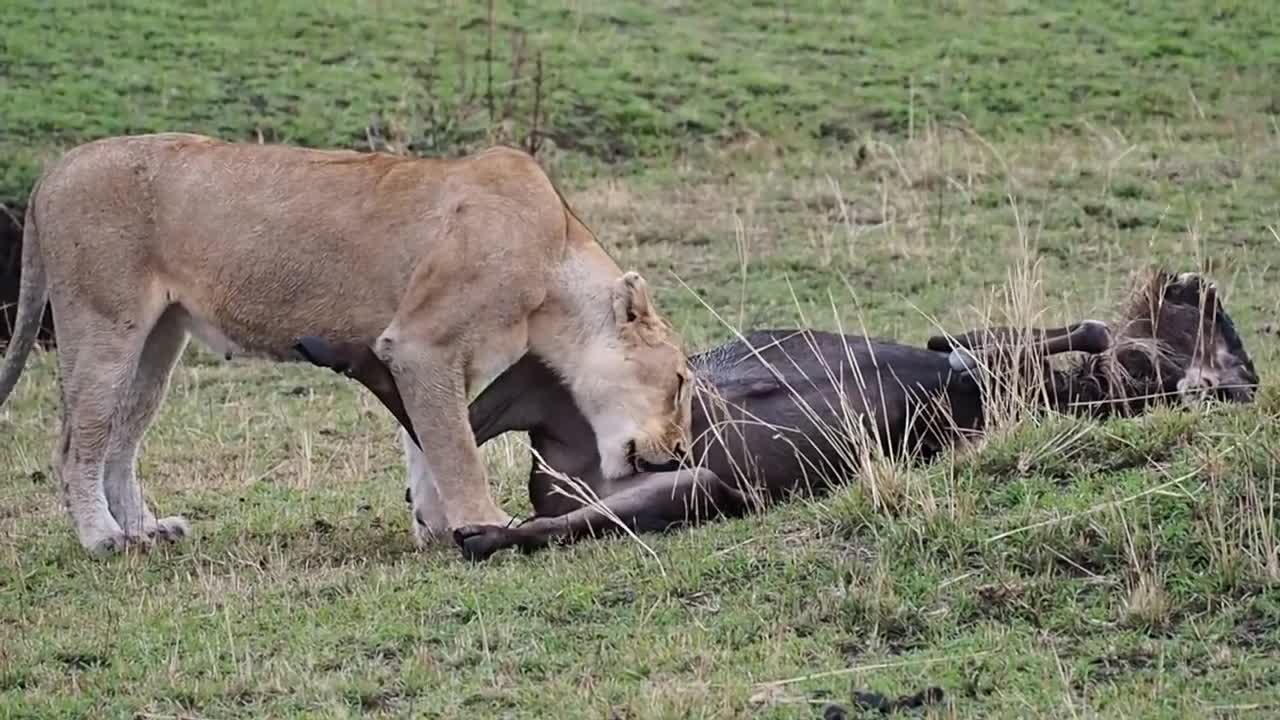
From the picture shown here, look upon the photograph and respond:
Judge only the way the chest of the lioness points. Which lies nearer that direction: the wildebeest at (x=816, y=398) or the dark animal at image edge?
the wildebeest

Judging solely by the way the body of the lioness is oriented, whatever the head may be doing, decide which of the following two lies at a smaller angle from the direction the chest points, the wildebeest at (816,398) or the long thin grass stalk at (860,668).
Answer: the wildebeest

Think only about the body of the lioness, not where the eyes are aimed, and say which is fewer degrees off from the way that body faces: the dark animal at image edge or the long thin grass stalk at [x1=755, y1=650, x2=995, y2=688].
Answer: the long thin grass stalk

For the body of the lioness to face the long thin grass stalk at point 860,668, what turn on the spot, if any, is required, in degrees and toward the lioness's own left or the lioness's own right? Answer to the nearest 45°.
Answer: approximately 45° to the lioness's own right

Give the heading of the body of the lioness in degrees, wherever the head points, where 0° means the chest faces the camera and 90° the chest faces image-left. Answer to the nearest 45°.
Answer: approximately 270°

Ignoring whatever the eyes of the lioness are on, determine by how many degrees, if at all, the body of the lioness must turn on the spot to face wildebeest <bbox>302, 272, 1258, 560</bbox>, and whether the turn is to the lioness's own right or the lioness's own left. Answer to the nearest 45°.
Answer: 0° — it already faces it
